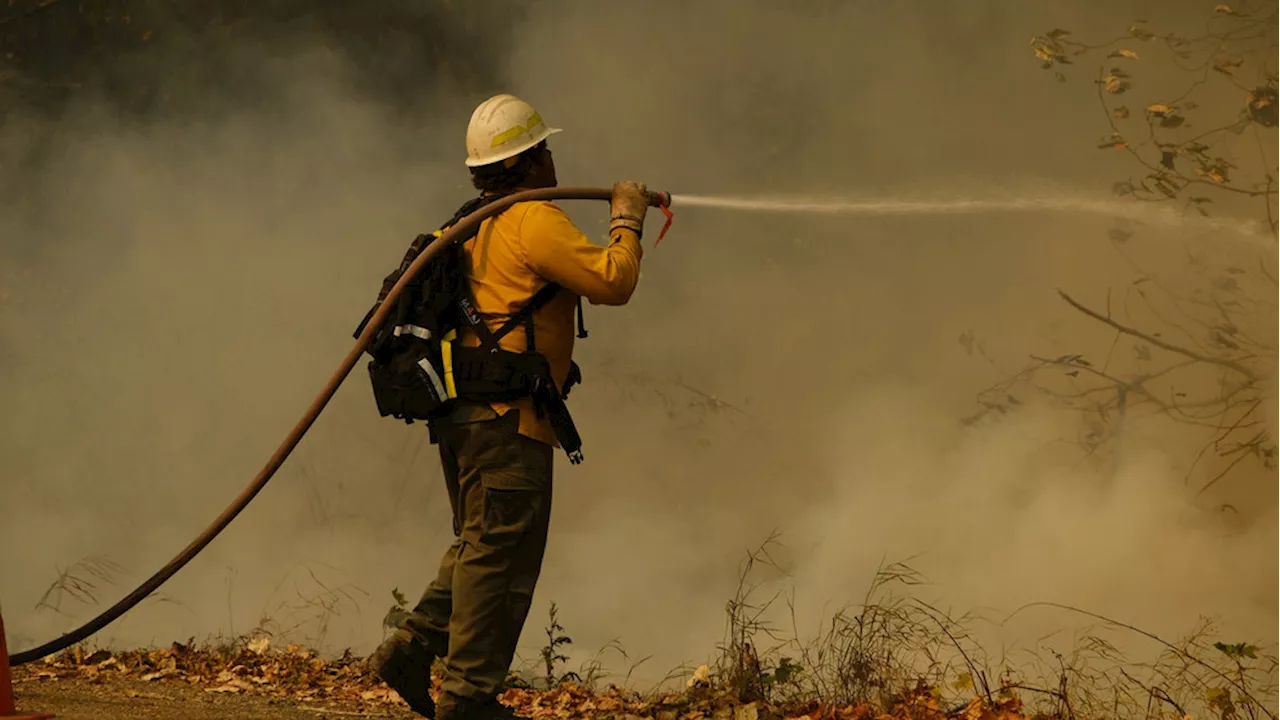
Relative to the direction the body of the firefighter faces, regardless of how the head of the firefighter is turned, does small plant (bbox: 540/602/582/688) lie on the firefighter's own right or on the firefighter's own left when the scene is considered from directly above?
on the firefighter's own left

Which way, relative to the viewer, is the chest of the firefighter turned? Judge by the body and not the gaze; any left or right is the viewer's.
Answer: facing to the right of the viewer

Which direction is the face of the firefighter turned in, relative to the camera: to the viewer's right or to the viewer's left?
to the viewer's right
